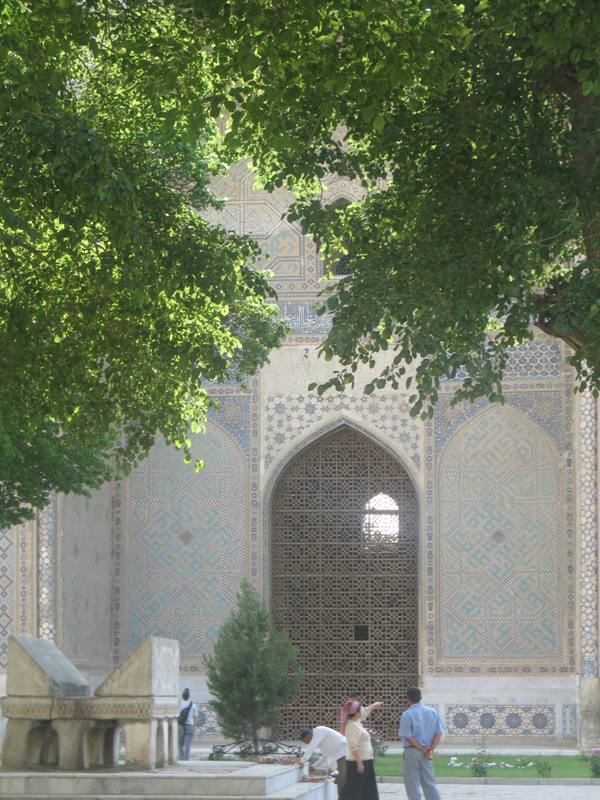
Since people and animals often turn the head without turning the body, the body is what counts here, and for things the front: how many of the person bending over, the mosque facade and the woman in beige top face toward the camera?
1

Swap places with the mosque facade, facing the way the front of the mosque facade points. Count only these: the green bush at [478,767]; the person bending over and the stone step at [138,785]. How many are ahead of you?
3

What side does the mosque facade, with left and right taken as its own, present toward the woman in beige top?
front

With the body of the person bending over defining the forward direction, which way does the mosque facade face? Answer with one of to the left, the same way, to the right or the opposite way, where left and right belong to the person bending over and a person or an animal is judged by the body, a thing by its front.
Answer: to the left

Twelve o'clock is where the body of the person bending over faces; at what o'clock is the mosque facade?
The mosque facade is roughly at 3 o'clock from the person bending over.

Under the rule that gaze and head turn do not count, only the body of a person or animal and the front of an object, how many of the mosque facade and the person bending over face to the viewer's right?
0

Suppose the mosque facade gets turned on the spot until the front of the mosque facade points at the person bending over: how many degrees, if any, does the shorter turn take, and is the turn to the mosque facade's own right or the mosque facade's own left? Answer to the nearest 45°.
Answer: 0° — it already faces them

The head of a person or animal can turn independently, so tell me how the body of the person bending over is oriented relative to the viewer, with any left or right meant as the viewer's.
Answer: facing to the left of the viewer

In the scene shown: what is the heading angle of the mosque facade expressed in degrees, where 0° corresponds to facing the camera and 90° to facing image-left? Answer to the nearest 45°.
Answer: approximately 0°

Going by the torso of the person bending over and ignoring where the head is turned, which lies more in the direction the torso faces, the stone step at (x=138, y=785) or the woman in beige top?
the stone step

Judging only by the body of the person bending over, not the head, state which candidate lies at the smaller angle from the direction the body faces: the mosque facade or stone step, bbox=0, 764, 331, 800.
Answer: the stone step
